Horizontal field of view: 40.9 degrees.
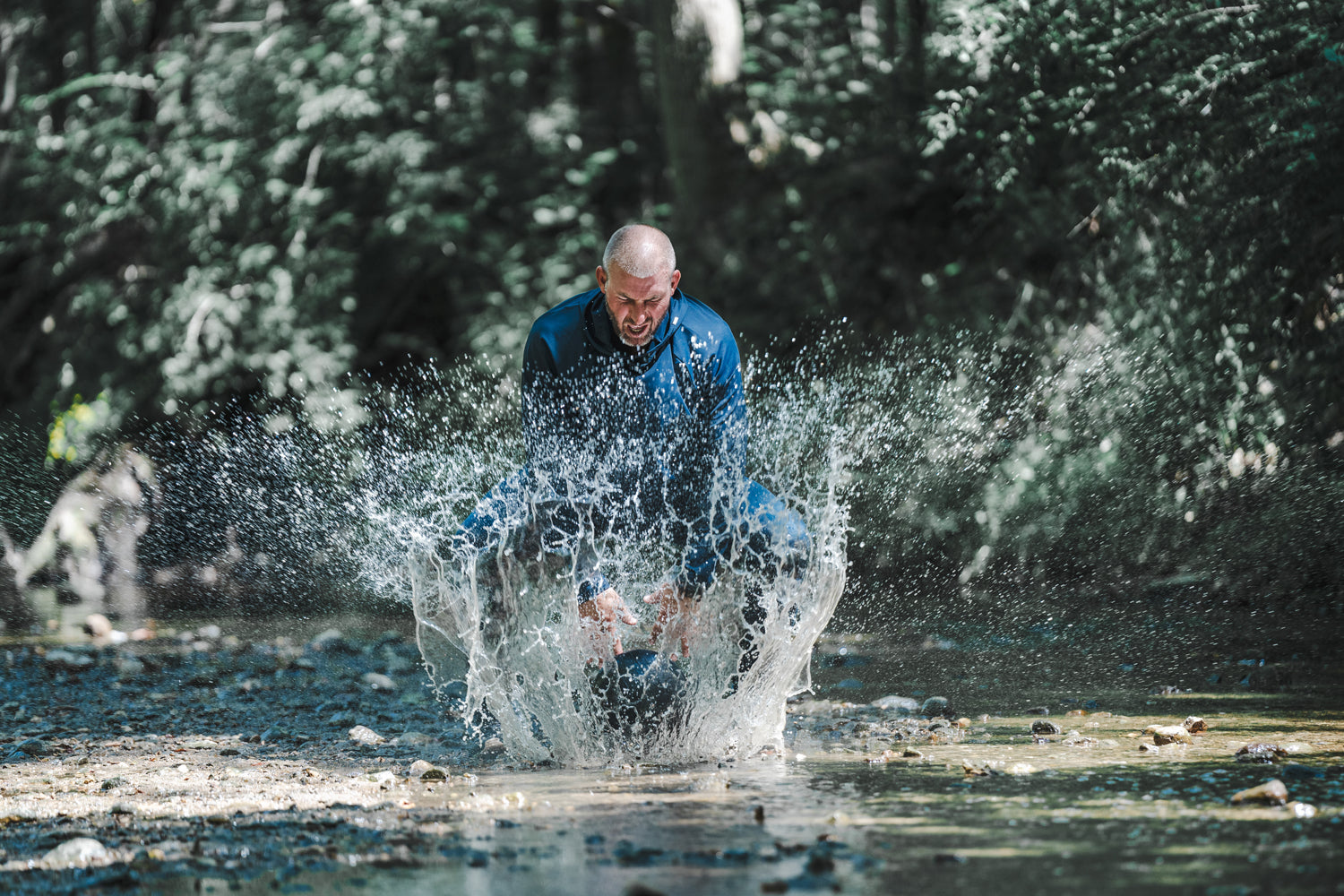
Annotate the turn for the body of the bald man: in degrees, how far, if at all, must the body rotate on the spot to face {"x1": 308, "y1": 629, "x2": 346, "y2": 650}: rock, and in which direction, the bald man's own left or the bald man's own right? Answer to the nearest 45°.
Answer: approximately 135° to the bald man's own right

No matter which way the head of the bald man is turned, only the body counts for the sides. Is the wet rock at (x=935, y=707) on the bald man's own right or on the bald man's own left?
on the bald man's own left

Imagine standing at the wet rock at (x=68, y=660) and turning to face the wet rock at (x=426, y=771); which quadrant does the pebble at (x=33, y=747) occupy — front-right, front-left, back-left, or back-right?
front-right

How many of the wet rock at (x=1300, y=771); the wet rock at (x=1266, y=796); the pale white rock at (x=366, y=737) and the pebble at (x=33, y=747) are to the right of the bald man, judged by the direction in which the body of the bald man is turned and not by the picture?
2

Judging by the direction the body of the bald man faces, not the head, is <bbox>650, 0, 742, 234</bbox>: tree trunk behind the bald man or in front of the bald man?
behind

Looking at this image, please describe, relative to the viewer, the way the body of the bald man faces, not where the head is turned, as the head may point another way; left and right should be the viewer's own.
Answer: facing the viewer

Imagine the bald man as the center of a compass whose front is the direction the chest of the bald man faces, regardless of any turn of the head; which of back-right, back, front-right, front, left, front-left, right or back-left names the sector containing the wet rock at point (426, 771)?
front-right

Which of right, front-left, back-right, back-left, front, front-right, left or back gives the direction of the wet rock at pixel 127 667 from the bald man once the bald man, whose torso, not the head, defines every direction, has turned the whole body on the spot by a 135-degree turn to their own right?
front

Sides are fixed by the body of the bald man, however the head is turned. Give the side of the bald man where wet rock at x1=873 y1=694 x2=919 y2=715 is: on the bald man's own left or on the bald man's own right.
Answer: on the bald man's own left

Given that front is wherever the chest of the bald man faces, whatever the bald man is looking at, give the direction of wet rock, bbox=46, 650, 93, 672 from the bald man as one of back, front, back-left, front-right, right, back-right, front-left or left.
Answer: back-right

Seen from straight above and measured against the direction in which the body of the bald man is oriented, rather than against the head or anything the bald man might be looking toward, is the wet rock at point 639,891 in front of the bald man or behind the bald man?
in front
